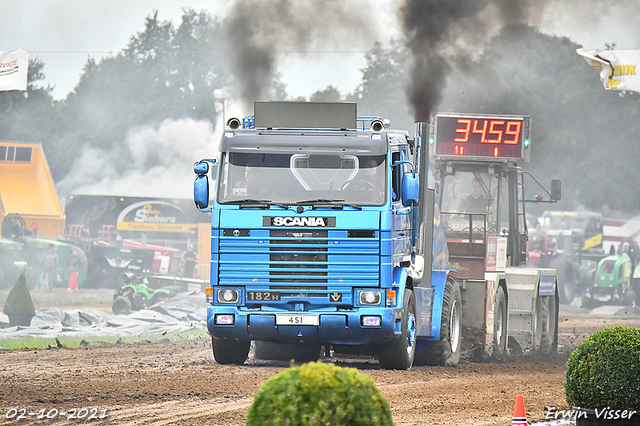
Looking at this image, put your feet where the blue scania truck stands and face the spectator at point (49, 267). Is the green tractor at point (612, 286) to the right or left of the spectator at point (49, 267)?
right

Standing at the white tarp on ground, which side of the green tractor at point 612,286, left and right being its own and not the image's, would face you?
front

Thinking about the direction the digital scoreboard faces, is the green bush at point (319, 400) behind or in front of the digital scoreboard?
in front

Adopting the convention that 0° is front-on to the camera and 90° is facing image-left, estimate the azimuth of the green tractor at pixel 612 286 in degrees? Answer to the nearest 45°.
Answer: approximately 45°

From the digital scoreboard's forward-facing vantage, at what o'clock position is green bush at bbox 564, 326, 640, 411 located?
The green bush is roughly at 12 o'clock from the digital scoreboard.

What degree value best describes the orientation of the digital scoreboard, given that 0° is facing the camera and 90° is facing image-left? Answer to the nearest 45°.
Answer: approximately 0°

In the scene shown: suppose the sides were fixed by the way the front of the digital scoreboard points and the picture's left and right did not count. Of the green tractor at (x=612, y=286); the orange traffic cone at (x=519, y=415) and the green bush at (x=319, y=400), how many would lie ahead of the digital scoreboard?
2

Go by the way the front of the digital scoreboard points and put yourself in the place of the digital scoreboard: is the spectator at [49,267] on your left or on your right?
on your right

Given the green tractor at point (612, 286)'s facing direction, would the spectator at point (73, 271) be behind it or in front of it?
in front

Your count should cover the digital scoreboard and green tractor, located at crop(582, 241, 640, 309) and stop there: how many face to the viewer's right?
0

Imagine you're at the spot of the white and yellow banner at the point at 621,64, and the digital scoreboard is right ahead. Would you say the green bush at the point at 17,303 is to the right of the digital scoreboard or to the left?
right

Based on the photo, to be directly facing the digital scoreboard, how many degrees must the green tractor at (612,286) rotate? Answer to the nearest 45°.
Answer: approximately 45° to its left

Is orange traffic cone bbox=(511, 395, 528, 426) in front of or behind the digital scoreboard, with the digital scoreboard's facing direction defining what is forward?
in front

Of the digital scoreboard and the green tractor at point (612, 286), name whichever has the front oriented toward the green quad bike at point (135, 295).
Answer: the green tractor at point (612, 286)
